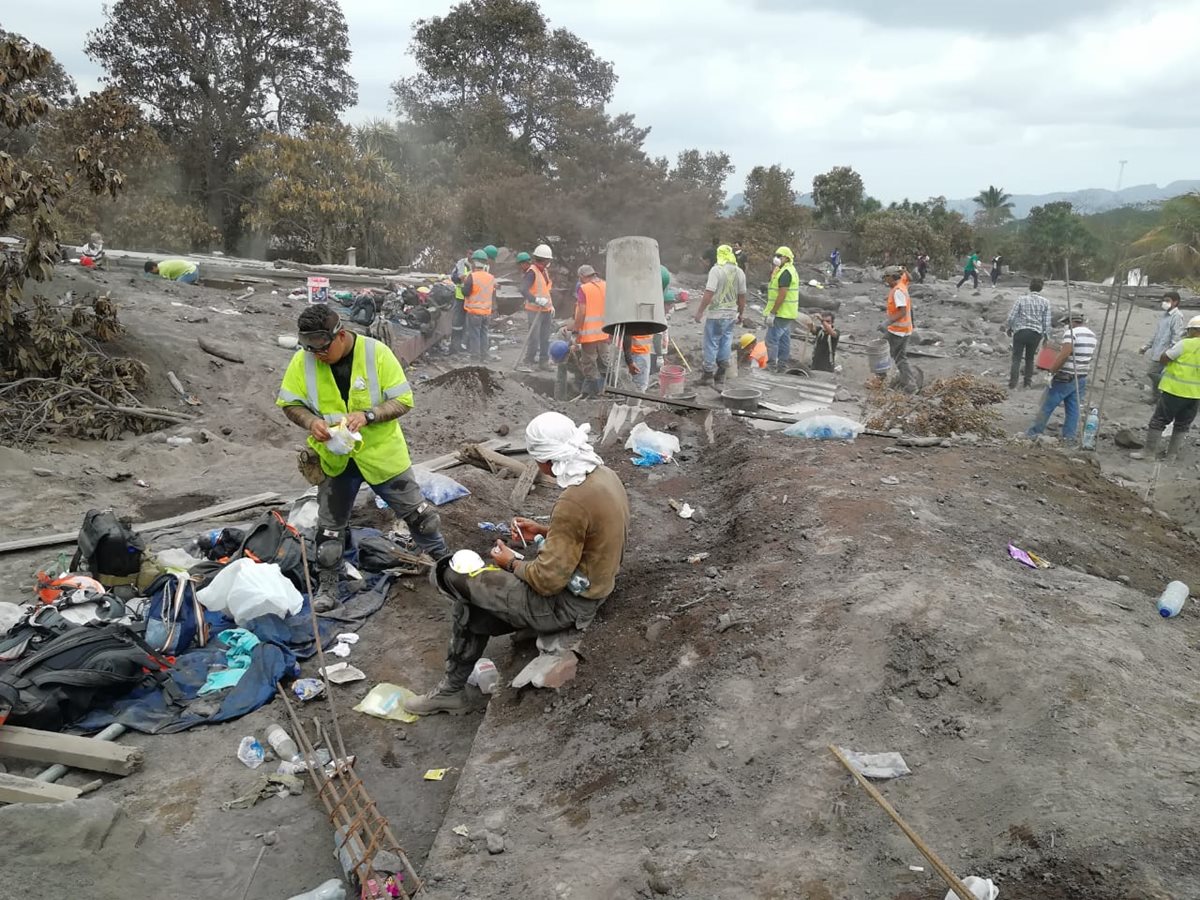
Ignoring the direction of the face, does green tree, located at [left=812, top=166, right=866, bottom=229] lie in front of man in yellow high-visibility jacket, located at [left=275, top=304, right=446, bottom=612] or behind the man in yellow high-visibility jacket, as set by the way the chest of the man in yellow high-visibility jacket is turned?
behind

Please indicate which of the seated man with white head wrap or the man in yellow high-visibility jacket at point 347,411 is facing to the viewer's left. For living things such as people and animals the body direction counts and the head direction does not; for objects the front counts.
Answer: the seated man with white head wrap

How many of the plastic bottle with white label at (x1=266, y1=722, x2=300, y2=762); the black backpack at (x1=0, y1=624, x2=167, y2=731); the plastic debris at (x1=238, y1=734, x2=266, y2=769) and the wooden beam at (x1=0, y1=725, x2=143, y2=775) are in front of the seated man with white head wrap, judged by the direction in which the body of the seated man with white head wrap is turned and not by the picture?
4

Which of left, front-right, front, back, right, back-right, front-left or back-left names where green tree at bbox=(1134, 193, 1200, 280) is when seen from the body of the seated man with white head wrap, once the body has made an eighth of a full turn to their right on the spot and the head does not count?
right

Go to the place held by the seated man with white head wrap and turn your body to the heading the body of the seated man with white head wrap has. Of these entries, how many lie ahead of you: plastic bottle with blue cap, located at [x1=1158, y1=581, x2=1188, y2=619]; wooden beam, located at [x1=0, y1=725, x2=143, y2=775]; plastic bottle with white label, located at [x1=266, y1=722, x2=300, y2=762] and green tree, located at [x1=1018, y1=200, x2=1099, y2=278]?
2

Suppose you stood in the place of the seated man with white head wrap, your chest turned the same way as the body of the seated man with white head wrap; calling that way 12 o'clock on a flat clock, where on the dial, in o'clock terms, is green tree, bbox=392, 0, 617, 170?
The green tree is roughly at 3 o'clock from the seated man with white head wrap.

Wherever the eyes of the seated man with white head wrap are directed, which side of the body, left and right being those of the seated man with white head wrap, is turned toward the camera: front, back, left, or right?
left

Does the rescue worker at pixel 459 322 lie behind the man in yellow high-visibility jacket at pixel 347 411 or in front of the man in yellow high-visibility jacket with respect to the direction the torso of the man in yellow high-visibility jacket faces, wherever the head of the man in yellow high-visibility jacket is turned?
behind

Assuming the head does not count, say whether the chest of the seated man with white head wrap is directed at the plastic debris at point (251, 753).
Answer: yes

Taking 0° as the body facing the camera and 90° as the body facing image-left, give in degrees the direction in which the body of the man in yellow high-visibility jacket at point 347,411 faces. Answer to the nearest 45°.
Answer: approximately 0°

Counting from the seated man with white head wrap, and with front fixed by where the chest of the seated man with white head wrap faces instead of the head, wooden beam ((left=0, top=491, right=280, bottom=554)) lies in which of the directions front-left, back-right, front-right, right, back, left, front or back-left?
front-right

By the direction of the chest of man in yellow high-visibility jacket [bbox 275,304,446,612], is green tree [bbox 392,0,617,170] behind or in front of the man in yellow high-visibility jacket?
behind

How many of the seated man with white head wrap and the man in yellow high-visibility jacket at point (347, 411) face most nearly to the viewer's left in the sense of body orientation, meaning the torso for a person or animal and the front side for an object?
1

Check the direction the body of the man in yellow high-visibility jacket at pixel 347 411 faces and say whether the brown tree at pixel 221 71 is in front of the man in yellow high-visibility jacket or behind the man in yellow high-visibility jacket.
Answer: behind
